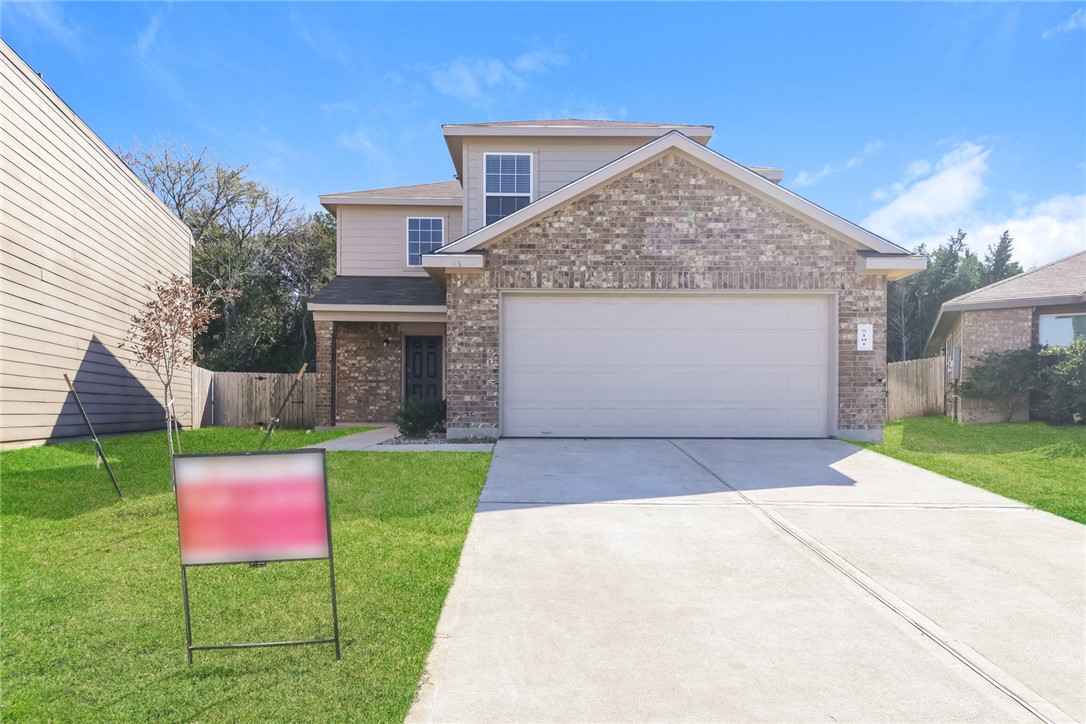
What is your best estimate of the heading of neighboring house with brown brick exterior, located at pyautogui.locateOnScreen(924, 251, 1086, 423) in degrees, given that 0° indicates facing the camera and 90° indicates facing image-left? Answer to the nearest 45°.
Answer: approximately 0°

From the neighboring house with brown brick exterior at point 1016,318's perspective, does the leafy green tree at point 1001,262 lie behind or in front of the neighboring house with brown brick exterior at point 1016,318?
behind

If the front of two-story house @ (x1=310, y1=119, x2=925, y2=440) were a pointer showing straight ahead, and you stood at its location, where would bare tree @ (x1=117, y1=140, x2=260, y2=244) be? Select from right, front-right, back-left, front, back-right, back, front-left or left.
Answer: back-right

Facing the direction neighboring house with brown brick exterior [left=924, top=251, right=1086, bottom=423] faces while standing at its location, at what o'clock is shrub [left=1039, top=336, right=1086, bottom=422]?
The shrub is roughly at 11 o'clock from the neighboring house with brown brick exterior.

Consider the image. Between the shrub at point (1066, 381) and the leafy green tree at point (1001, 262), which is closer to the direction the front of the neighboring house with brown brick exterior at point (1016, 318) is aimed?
the shrub

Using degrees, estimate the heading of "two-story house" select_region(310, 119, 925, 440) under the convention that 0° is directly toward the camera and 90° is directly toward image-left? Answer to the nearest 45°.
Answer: approximately 0°

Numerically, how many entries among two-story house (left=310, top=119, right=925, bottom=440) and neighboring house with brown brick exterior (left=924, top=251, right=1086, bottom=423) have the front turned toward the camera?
2

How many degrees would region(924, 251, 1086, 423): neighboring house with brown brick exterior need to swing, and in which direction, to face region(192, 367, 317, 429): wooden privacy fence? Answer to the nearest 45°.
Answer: approximately 45° to its right

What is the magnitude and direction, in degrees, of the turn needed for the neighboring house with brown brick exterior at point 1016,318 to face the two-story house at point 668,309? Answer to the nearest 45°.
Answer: approximately 45° to its right

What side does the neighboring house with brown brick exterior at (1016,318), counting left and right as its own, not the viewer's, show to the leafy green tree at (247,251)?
right

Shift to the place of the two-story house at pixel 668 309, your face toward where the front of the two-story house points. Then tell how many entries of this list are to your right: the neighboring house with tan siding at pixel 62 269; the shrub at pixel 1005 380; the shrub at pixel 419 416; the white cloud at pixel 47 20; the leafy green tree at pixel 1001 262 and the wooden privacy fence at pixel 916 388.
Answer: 3
